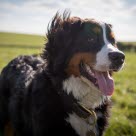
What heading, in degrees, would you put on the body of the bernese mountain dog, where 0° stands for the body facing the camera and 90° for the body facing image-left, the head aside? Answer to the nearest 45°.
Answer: approximately 315°
